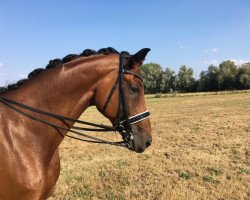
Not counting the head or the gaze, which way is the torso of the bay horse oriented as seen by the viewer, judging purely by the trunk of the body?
to the viewer's right
